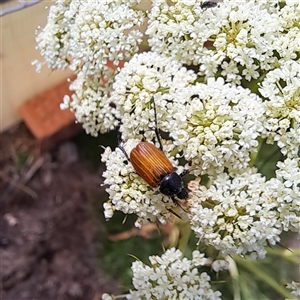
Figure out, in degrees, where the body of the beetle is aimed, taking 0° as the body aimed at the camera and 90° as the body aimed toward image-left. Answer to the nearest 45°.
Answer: approximately 315°

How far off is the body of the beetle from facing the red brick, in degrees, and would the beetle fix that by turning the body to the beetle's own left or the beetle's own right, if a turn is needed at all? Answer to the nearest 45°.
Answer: approximately 135° to the beetle's own left
